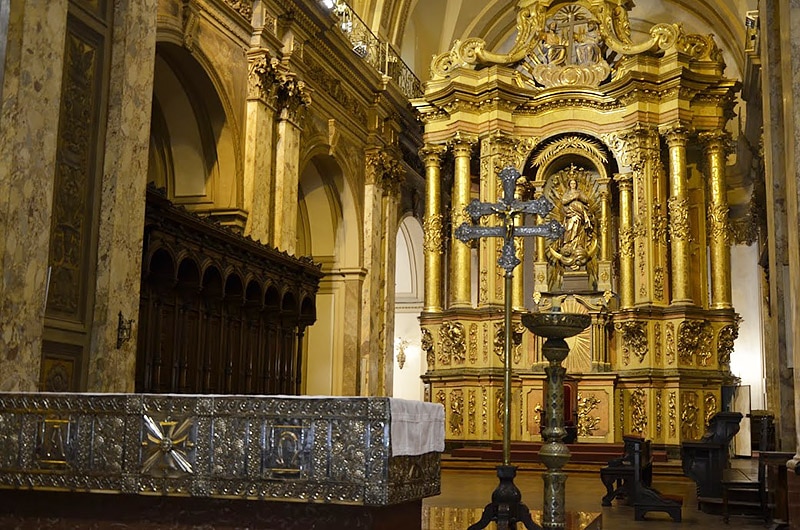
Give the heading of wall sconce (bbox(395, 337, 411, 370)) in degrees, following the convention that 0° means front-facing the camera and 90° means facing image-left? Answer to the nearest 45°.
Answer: approximately 315°

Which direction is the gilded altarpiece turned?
toward the camera

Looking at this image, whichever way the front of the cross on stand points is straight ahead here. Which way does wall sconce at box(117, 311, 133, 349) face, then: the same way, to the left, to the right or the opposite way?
to the left

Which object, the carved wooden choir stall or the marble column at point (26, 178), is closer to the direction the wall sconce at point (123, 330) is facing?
the carved wooden choir stall

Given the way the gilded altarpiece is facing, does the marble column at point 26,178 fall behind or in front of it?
in front

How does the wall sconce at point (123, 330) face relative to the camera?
to the viewer's right

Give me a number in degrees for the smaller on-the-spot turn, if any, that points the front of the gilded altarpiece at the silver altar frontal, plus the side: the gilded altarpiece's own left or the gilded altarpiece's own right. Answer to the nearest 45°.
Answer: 0° — it already faces it

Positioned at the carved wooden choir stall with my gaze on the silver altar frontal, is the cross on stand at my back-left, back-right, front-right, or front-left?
front-left

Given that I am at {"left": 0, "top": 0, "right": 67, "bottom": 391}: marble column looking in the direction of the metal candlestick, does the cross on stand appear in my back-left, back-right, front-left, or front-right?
front-left

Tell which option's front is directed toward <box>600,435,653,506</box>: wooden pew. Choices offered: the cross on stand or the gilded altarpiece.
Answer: the gilded altarpiece

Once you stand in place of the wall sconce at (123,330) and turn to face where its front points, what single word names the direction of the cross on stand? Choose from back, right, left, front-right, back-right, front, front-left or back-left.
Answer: front

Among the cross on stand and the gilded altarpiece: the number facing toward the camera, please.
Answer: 2

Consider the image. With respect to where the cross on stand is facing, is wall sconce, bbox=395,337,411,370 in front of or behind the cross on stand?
behind

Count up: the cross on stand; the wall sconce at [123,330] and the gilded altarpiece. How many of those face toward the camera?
2

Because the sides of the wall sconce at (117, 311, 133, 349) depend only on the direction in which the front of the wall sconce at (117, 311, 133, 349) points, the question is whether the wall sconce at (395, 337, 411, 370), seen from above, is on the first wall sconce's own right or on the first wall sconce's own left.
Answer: on the first wall sconce's own left
